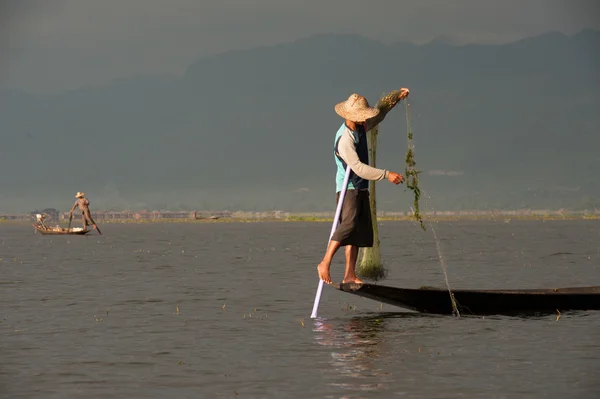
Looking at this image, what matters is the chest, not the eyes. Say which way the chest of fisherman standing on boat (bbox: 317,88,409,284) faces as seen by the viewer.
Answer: to the viewer's right

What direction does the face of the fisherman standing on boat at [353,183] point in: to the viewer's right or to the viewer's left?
to the viewer's right
